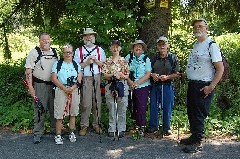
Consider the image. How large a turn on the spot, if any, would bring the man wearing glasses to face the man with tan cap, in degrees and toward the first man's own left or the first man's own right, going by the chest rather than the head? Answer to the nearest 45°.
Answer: approximately 90° to the first man's own right

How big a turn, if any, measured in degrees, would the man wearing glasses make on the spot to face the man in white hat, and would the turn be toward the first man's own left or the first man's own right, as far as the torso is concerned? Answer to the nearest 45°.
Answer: approximately 45° to the first man's own right

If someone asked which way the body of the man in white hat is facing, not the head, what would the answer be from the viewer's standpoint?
toward the camera

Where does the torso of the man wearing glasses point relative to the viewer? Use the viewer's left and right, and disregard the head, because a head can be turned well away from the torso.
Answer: facing the viewer and to the left of the viewer

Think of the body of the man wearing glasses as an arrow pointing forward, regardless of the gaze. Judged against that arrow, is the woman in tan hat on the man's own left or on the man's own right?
on the man's own right

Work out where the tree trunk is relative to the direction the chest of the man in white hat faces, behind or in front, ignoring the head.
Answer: behind

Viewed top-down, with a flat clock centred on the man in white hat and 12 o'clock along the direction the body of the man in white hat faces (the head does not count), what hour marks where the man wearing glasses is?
The man wearing glasses is roughly at 10 o'clock from the man in white hat.

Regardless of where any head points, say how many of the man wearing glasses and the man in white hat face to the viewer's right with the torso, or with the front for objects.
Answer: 0
